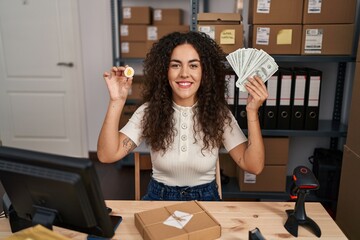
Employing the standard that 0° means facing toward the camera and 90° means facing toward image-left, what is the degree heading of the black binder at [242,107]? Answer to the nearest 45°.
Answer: approximately 0°

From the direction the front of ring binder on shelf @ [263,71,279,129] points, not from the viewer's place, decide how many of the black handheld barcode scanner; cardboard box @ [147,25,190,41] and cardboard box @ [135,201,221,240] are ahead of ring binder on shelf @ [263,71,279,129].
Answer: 2
